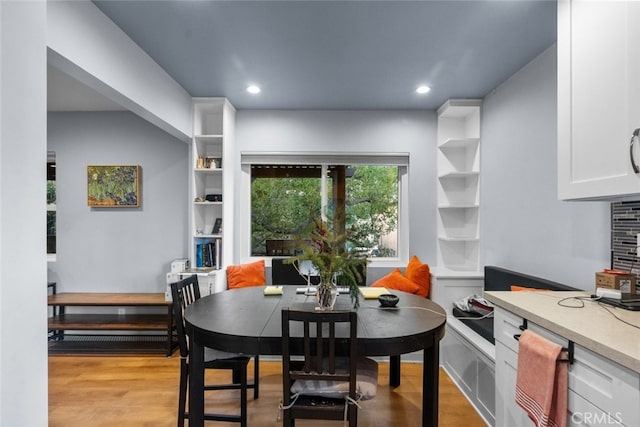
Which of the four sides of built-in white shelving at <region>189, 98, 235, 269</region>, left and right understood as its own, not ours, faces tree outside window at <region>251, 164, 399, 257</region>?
back

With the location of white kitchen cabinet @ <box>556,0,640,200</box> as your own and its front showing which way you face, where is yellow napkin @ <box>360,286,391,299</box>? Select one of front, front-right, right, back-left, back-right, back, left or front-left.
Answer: front-right

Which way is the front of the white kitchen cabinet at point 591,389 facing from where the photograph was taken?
facing the viewer and to the left of the viewer

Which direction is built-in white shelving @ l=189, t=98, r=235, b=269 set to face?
toward the camera

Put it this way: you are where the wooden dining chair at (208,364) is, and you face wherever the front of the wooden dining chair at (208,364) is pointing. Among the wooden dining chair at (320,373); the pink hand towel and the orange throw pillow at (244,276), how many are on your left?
1

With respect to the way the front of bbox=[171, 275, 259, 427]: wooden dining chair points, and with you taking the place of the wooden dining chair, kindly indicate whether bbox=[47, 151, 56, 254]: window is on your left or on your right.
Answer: on your left

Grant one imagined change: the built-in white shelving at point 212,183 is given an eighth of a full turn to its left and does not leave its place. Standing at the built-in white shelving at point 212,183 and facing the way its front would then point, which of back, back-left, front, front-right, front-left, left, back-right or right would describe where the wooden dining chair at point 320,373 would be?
front-right

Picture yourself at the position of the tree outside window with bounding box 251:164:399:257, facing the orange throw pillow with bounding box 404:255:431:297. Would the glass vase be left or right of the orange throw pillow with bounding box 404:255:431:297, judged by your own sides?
right

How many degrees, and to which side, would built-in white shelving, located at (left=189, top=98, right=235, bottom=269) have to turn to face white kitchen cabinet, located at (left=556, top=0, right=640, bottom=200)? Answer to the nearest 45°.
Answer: approximately 45° to its left

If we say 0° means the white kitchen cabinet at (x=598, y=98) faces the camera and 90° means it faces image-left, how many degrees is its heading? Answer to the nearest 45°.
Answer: approximately 45°

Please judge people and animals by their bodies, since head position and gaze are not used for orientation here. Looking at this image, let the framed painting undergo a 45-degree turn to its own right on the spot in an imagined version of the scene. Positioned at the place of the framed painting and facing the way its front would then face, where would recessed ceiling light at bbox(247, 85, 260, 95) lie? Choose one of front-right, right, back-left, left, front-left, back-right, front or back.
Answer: left

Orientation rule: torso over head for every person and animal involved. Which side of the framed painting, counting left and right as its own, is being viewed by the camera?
front

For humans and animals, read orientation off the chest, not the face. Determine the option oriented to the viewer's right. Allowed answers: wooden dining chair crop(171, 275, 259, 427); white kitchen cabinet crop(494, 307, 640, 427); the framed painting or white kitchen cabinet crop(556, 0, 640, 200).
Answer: the wooden dining chair

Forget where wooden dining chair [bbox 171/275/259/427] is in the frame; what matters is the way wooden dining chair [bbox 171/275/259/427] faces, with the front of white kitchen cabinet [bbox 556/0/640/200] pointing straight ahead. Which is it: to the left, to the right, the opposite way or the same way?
the opposite way

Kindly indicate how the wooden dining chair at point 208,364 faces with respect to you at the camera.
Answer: facing to the right of the viewer

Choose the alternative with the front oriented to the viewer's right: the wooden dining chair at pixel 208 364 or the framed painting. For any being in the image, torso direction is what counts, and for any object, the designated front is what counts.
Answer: the wooden dining chair
